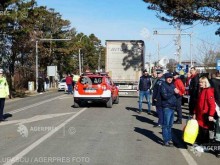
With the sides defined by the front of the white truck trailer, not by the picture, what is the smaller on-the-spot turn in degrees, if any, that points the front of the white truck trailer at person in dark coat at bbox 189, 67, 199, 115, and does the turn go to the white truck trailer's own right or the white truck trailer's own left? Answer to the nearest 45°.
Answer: approximately 180°

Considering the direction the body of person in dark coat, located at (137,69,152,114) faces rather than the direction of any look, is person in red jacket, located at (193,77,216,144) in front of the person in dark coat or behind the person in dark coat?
in front

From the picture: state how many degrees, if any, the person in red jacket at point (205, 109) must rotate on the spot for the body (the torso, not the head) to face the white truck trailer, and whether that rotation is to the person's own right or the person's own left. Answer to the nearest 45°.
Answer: approximately 135° to the person's own right

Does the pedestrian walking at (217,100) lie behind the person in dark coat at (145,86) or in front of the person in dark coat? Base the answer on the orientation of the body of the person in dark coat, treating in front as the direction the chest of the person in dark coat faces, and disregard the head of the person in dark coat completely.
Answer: in front

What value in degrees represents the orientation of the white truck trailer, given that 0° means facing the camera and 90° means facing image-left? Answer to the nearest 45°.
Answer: approximately 180°

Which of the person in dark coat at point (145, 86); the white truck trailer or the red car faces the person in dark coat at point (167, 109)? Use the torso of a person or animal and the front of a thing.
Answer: the person in dark coat at point (145, 86)

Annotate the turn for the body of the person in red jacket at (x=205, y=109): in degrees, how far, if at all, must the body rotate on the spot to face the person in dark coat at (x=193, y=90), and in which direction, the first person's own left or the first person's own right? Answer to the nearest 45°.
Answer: approximately 135° to the first person's own right

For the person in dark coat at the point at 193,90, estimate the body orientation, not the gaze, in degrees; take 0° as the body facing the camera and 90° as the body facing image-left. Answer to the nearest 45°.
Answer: approximately 45°
